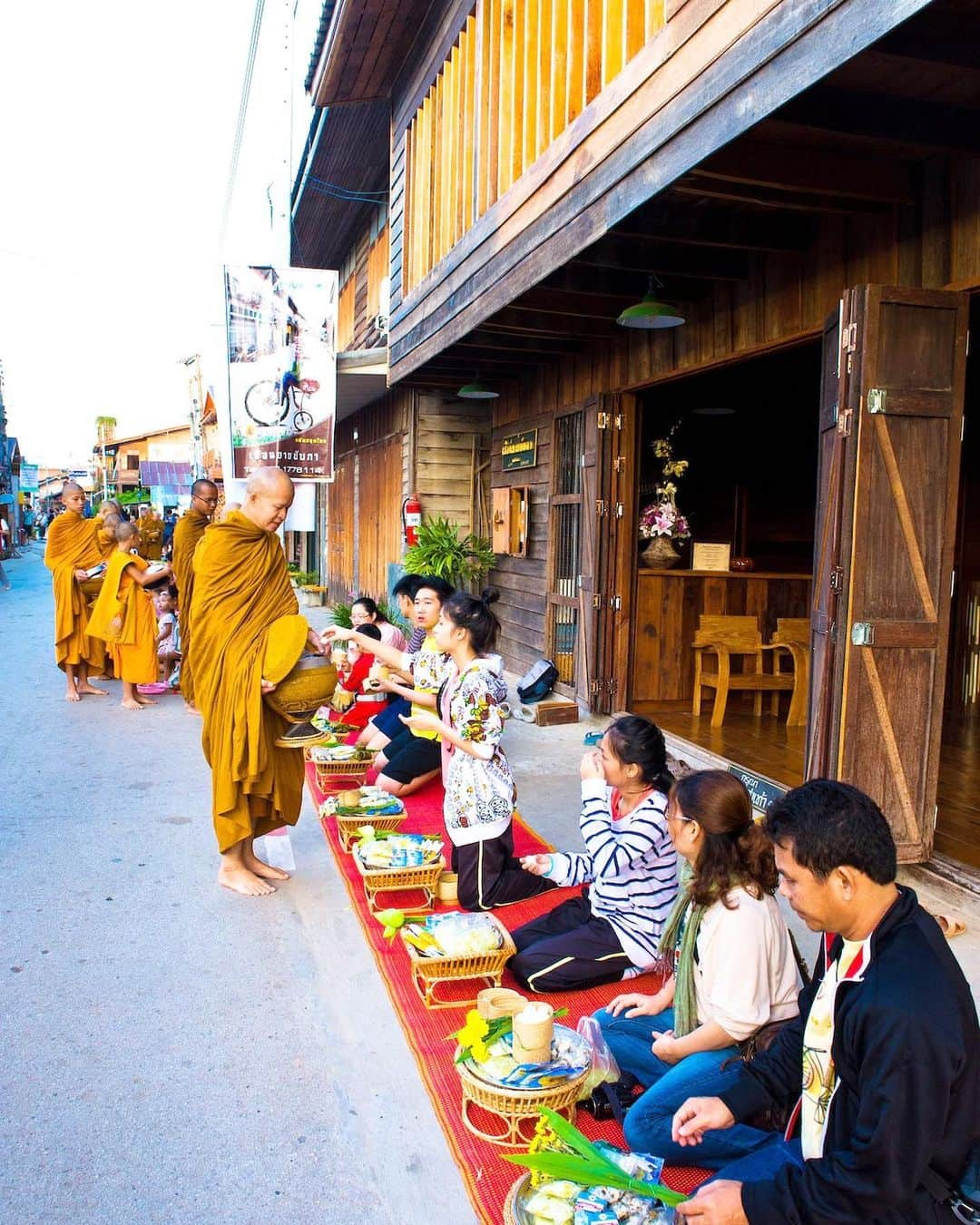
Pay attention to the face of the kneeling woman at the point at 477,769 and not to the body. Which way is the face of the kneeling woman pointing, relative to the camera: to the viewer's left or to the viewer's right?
to the viewer's left

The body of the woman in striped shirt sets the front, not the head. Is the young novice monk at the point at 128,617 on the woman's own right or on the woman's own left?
on the woman's own right

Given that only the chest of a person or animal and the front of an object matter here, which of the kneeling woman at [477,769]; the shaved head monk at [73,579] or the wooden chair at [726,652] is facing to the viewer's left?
the kneeling woman

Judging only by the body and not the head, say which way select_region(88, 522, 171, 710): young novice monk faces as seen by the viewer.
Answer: to the viewer's right

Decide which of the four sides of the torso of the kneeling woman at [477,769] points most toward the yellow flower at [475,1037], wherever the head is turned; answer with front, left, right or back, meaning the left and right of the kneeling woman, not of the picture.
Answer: left

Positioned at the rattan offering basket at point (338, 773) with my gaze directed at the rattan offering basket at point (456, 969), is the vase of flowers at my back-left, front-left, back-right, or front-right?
back-left

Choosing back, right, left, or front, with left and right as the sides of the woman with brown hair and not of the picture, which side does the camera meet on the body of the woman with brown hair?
left

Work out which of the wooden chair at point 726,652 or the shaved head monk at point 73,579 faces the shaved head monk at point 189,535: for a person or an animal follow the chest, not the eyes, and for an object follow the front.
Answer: the shaved head monk at point 73,579

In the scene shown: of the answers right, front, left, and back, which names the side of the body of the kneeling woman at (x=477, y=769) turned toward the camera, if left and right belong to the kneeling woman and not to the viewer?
left

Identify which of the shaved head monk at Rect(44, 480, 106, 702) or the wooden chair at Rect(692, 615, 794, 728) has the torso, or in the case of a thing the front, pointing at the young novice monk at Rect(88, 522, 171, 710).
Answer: the shaved head monk

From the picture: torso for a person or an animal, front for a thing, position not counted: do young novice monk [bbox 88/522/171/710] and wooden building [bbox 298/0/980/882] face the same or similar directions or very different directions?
very different directions

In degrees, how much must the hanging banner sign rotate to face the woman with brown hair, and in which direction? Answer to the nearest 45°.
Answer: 0° — it already faces them

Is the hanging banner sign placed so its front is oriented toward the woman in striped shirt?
yes

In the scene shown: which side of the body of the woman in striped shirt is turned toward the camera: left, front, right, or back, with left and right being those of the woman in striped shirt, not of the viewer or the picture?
left
